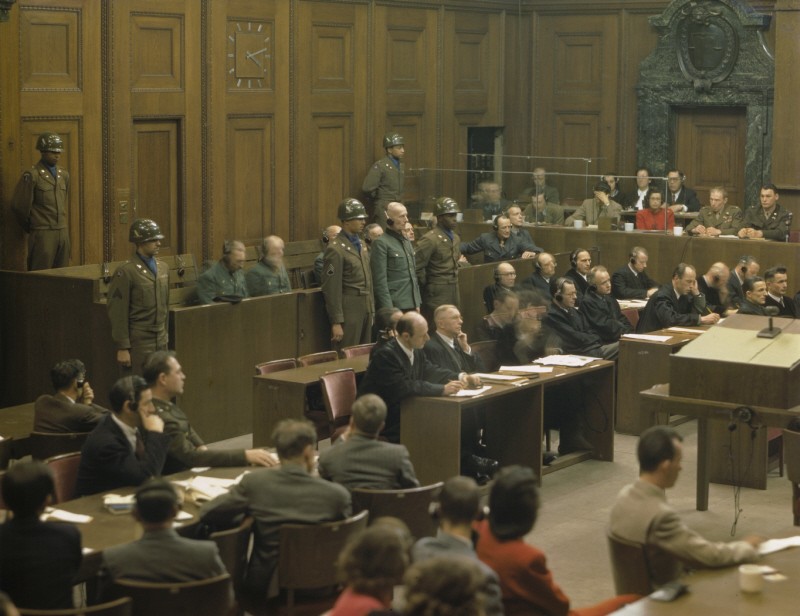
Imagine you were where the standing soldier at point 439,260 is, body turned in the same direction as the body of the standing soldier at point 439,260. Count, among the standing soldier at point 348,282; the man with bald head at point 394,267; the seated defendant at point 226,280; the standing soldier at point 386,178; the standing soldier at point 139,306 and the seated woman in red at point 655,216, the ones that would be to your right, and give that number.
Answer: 4

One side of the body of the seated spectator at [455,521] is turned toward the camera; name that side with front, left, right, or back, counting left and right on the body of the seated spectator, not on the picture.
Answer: back

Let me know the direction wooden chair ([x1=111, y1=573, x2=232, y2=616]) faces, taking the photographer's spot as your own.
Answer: facing away from the viewer

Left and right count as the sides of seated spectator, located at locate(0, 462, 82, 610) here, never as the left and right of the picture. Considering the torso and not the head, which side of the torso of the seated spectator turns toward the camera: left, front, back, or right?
back

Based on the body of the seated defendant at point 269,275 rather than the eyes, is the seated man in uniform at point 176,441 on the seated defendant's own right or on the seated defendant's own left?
on the seated defendant's own right

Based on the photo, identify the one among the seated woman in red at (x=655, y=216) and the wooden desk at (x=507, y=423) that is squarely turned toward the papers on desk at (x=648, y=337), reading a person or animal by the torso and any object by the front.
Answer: the seated woman in red

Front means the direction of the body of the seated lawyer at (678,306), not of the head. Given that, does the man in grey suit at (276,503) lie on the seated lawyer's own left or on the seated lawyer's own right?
on the seated lawyer's own right

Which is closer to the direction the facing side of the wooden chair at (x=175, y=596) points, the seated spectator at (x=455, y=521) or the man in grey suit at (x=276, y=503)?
the man in grey suit

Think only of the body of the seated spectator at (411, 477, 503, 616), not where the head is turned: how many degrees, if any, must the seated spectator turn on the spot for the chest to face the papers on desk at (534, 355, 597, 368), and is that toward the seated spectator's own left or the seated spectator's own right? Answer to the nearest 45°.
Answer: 0° — they already face it

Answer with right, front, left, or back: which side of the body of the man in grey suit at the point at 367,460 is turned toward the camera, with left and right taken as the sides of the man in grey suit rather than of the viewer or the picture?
back

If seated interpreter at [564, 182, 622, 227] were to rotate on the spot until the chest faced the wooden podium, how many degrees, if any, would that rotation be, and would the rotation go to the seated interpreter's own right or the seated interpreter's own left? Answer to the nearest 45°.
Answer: approximately 45° to the seated interpreter's own left
